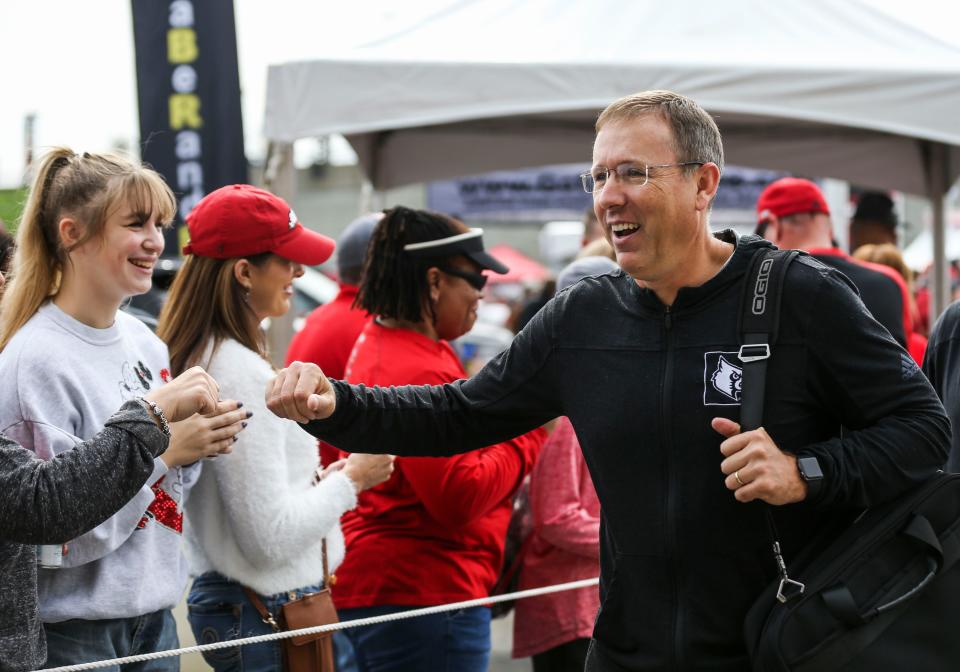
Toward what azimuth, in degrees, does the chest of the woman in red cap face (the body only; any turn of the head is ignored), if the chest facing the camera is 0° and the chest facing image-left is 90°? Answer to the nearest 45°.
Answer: approximately 270°

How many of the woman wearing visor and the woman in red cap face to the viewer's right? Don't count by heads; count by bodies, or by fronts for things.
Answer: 2

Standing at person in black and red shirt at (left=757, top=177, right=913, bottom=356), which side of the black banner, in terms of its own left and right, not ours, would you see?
left

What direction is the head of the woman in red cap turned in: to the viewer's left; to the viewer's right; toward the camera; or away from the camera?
to the viewer's right

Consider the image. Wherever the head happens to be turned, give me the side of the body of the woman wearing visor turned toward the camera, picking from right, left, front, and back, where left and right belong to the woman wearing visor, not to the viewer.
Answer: right

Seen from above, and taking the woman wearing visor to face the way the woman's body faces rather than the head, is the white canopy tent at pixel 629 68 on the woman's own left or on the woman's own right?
on the woman's own left

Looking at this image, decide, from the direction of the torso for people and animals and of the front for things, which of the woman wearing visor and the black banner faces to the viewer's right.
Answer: the woman wearing visor

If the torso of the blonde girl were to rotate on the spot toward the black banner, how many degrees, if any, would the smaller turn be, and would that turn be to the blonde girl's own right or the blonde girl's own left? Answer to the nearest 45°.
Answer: approximately 135° to the blonde girl's own left

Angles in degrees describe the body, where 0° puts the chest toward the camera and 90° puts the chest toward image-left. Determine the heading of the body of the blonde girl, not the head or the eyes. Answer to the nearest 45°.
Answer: approximately 315°

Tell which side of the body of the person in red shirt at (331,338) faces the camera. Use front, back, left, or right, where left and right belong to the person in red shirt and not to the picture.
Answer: right

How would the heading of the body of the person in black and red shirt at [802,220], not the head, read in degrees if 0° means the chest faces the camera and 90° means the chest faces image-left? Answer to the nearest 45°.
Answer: approximately 135°
